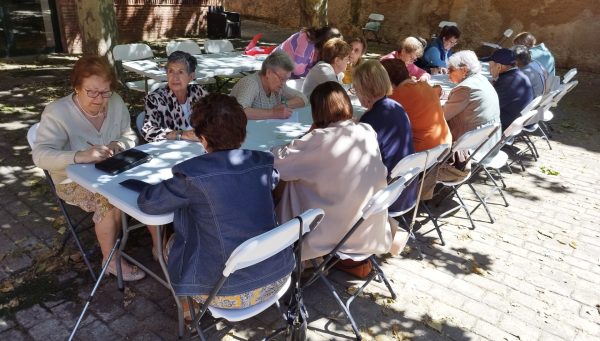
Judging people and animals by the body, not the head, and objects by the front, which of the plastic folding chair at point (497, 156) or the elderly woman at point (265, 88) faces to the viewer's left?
the plastic folding chair

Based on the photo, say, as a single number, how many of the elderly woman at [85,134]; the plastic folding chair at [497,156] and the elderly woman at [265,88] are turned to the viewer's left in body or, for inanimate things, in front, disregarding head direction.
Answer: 1

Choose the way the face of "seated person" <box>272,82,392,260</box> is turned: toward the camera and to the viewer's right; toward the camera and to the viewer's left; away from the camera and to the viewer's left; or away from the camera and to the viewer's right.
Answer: away from the camera and to the viewer's left

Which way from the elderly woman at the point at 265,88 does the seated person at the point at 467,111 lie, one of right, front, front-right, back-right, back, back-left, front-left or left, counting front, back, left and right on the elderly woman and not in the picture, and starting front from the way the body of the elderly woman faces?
front-left

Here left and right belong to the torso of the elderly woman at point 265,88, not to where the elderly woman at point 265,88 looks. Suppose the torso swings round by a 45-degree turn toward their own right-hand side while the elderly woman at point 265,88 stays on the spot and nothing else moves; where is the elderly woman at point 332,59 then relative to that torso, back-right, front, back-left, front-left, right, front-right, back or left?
back-left

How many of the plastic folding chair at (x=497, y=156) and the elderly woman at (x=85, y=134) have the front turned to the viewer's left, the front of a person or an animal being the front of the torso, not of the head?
1

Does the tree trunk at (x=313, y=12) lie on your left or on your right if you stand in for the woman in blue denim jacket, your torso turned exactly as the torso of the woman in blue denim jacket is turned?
on your right

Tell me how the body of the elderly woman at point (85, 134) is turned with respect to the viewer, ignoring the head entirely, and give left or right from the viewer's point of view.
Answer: facing the viewer and to the right of the viewer

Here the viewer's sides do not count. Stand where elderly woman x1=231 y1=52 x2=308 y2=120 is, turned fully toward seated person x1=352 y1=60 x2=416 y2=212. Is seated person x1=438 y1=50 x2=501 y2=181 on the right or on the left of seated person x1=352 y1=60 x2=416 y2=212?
left

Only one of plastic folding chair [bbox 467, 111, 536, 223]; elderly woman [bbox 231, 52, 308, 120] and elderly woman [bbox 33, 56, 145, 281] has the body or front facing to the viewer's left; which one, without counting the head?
the plastic folding chair

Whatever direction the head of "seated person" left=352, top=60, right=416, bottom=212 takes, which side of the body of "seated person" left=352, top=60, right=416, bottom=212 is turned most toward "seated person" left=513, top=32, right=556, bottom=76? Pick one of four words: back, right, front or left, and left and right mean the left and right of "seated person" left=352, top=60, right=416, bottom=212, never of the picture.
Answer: right

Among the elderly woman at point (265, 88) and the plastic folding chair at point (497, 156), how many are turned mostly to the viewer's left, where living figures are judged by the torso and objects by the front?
1

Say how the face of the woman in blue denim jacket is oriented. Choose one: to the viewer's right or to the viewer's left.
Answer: to the viewer's left

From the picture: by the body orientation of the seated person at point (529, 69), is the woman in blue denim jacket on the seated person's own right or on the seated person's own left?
on the seated person's own left

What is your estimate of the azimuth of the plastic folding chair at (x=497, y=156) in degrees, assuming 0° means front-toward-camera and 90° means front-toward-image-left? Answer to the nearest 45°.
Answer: approximately 90°

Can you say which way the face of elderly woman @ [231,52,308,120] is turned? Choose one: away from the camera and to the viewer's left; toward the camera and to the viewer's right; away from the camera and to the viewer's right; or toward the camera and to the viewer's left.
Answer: toward the camera and to the viewer's right
